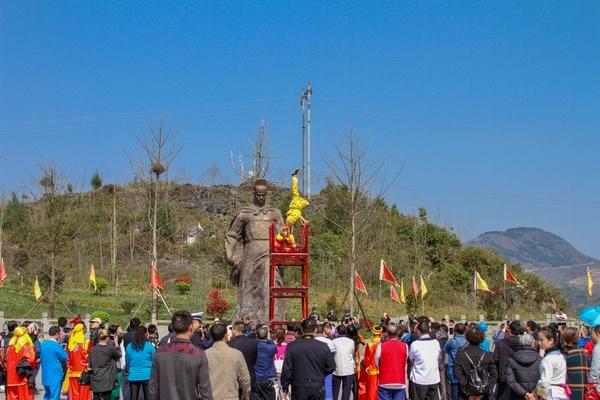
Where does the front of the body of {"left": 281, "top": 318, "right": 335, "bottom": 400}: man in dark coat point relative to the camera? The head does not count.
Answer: away from the camera

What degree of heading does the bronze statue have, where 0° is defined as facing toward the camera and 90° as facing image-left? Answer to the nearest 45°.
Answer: approximately 0°

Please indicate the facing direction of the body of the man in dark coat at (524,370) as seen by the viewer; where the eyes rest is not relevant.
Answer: away from the camera

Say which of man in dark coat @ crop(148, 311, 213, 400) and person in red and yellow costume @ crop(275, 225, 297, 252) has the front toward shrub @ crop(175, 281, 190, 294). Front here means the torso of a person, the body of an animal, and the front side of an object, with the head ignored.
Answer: the man in dark coat

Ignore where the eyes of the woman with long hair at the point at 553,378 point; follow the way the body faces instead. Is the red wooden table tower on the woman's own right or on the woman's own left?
on the woman's own right

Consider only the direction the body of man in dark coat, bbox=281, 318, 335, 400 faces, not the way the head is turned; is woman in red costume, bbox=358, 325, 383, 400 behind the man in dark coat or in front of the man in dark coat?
in front

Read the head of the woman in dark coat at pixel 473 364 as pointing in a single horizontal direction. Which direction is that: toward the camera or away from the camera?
away from the camera

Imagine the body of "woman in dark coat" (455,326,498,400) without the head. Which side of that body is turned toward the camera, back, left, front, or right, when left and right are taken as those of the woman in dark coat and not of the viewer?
back

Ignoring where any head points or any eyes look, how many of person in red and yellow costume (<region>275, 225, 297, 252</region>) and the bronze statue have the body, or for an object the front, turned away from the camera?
0

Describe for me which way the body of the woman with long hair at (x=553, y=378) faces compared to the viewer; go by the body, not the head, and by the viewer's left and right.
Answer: facing to the left of the viewer

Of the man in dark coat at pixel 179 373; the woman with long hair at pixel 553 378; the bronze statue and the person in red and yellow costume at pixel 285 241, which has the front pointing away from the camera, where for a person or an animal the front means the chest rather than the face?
the man in dark coat

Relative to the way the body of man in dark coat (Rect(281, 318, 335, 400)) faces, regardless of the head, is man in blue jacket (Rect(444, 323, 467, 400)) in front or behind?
in front

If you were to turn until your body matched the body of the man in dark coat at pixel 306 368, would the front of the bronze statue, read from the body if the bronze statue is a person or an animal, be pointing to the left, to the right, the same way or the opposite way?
the opposite way

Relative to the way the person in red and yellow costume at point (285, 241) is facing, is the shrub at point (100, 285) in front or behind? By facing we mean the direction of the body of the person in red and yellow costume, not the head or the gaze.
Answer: behind
